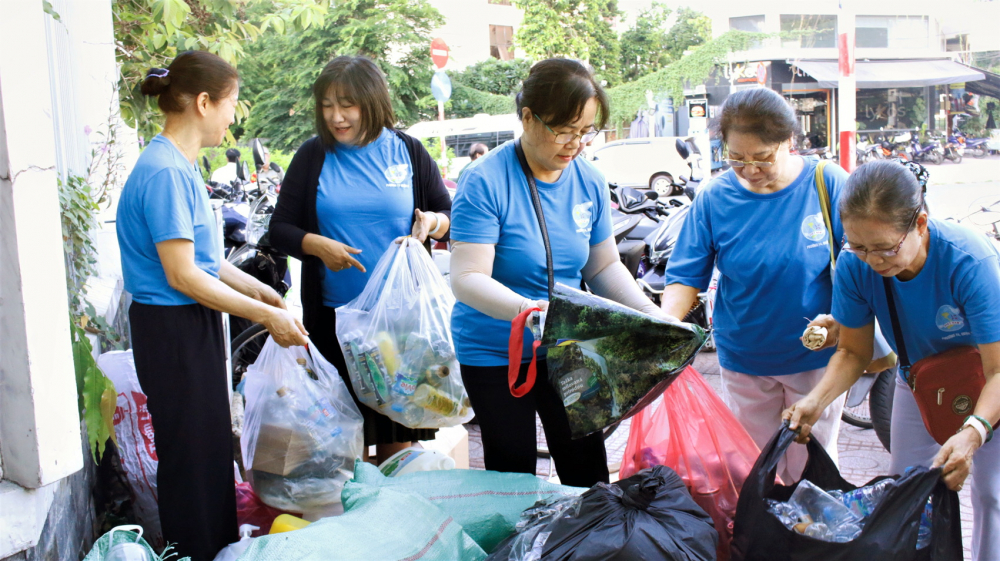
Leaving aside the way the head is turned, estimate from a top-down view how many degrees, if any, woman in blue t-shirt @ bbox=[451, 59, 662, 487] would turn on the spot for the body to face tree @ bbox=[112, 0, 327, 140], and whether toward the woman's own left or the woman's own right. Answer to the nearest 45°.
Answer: approximately 180°

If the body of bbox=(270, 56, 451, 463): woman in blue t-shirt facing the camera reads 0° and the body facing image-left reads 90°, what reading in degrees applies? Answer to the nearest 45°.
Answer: approximately 0°

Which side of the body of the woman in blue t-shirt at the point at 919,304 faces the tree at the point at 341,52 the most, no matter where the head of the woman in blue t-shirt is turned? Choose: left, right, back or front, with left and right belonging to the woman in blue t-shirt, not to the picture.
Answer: right

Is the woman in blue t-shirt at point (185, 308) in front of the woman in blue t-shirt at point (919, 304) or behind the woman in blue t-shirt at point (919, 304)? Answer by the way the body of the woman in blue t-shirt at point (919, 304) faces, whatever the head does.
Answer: in front

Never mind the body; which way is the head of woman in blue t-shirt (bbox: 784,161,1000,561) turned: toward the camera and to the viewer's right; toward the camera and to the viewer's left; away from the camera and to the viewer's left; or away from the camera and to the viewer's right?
toward the camera and to the viewer's left

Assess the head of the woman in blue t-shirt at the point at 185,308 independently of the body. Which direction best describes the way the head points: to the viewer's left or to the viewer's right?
to the viewer's right

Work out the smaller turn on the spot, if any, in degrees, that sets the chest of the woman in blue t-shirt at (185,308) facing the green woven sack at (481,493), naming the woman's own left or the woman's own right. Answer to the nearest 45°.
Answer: approximately 45° to the woman's own right

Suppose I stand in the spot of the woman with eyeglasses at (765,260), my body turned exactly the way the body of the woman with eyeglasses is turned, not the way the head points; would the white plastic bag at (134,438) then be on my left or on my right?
on my right

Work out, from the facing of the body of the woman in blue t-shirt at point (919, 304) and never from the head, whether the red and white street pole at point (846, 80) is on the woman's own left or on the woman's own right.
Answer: on the woman's own right

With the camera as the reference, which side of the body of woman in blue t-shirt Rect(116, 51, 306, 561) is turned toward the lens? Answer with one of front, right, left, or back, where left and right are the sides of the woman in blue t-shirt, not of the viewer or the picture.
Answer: right

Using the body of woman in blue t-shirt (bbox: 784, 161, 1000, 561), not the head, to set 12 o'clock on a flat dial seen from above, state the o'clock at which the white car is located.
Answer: The white car is roughly at 4 o'clock from the woman in blue t-shirt.

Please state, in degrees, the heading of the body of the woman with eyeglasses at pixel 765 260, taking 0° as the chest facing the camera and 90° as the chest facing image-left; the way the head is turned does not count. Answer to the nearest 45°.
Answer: approximately 0°

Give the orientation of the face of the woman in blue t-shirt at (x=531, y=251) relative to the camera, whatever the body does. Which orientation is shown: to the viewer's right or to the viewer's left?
to the viewer's right
